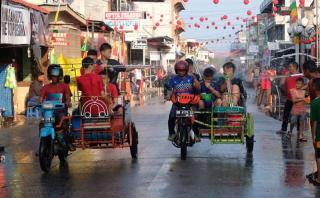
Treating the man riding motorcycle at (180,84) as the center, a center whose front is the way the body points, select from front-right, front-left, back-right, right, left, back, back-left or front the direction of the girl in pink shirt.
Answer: back-left

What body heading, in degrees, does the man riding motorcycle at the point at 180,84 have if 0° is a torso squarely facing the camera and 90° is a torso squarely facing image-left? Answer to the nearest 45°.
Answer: approximately 0°

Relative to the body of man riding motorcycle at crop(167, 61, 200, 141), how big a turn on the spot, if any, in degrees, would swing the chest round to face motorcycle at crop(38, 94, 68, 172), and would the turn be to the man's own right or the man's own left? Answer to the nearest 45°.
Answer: approximately 45° to the man's own right
